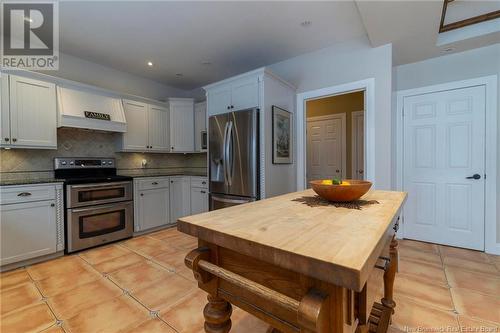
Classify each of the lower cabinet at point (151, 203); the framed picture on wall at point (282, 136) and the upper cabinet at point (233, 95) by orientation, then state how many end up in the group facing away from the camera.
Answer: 0

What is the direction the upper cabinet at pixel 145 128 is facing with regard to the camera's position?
facing the viewer and to the right of the viewer

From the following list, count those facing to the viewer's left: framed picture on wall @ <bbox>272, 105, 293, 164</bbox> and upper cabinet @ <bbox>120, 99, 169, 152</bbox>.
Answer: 0

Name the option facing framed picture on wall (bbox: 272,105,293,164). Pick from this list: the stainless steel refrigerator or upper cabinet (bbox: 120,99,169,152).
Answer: the upper cabinet

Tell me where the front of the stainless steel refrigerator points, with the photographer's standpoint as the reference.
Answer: facing the viewer and to the left of the viewer

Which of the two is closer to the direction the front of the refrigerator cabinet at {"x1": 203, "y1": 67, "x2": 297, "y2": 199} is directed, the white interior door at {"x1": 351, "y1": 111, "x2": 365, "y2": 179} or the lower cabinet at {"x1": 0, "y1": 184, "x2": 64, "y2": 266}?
the lower cabinet

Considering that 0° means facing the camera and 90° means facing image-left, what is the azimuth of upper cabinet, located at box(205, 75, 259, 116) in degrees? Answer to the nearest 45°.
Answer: approximately 45°

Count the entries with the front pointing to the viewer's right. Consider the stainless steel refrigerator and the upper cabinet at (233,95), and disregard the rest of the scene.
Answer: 0

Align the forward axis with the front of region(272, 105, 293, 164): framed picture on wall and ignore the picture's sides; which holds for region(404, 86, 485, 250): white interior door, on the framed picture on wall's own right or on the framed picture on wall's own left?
on the framed picture on wall's own left

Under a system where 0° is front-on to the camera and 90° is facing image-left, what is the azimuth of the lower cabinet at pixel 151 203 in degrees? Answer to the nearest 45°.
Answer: approximately 315°

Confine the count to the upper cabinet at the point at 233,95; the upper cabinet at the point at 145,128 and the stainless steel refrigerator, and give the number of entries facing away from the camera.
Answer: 0

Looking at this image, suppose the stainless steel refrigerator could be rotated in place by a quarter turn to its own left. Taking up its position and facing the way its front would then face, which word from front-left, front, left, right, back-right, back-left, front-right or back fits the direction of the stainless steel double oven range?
back-right

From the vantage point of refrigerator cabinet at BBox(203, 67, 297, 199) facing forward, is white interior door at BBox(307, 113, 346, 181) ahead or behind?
behind

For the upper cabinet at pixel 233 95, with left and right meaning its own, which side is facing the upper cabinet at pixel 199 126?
right

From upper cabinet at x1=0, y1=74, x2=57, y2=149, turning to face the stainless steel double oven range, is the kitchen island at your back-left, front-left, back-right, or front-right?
front-right

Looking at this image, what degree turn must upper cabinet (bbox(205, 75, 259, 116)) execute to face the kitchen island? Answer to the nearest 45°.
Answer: approximately 45° to its left
